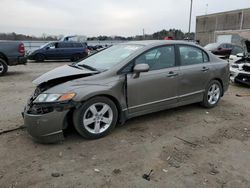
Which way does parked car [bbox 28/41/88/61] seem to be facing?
to the viewer's left

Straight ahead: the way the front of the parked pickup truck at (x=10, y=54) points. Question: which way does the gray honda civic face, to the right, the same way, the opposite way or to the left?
the same way

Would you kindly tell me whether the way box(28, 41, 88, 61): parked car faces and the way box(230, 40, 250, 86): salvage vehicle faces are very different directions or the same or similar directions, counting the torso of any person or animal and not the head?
same or similar directions

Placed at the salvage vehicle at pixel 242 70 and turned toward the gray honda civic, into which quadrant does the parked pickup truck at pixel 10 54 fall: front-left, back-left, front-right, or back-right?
front-right

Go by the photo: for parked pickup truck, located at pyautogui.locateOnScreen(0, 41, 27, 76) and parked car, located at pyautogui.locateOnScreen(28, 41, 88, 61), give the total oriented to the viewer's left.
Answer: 2

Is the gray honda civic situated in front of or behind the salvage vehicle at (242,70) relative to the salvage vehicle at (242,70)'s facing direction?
in front

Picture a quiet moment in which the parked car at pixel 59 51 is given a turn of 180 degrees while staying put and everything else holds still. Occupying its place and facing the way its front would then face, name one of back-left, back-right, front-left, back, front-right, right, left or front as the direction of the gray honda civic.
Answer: right

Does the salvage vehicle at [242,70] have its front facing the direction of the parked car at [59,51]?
no

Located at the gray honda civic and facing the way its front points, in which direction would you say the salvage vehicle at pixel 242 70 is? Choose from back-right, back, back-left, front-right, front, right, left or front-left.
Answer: back

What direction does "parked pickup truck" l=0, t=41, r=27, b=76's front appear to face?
to the viewer's left

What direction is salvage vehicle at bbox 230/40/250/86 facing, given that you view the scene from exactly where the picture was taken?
facing the viewer and to the left of the viewer

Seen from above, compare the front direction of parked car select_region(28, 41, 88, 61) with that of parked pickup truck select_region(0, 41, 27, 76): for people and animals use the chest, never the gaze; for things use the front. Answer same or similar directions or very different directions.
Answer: same or similar directions

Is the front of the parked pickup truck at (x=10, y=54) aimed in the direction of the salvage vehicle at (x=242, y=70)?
no

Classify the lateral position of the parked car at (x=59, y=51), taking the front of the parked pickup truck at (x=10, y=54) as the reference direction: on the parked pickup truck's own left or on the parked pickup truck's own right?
on the parked pickup truck's own right
